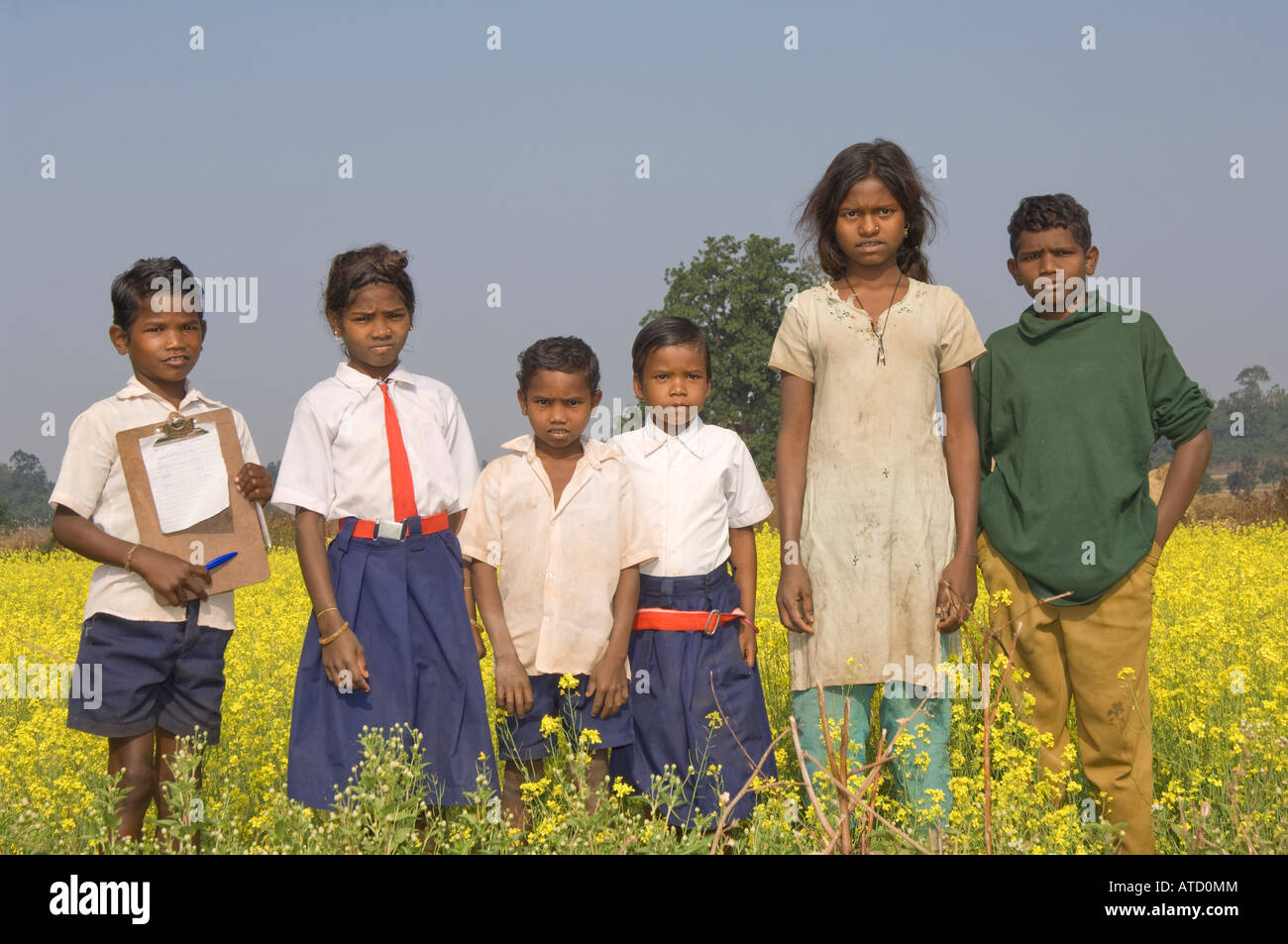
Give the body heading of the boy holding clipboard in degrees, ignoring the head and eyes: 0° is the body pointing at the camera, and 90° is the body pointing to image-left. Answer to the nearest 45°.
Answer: approximately 315°

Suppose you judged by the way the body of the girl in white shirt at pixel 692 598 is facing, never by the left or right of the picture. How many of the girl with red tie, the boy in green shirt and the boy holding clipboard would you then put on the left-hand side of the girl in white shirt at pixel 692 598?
1

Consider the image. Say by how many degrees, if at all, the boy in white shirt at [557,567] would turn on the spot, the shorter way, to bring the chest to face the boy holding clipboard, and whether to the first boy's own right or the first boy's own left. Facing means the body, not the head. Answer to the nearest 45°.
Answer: approximately 90° to the first boy's own right

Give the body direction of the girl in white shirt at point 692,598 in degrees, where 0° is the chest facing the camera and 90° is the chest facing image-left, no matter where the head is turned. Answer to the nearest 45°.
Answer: approximately 0°

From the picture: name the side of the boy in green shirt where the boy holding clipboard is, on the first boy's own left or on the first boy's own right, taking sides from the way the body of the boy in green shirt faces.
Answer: on the first boy's own right
